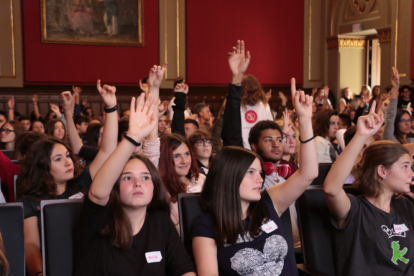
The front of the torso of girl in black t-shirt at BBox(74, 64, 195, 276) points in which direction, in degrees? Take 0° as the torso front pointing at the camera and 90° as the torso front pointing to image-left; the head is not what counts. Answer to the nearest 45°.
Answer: approximately 0°

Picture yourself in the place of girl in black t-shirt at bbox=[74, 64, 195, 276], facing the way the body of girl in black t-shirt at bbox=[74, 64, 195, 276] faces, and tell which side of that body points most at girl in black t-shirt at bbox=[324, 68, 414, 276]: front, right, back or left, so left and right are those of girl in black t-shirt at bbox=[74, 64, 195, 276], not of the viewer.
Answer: left

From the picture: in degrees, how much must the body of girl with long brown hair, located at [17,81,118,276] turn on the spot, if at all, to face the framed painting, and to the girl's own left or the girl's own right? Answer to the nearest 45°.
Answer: approximately 135° to the girl's own left

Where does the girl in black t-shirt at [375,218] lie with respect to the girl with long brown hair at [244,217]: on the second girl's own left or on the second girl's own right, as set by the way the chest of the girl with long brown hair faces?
on the second girl's own left

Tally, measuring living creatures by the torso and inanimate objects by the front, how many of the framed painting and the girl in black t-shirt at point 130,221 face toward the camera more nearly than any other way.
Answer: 2
